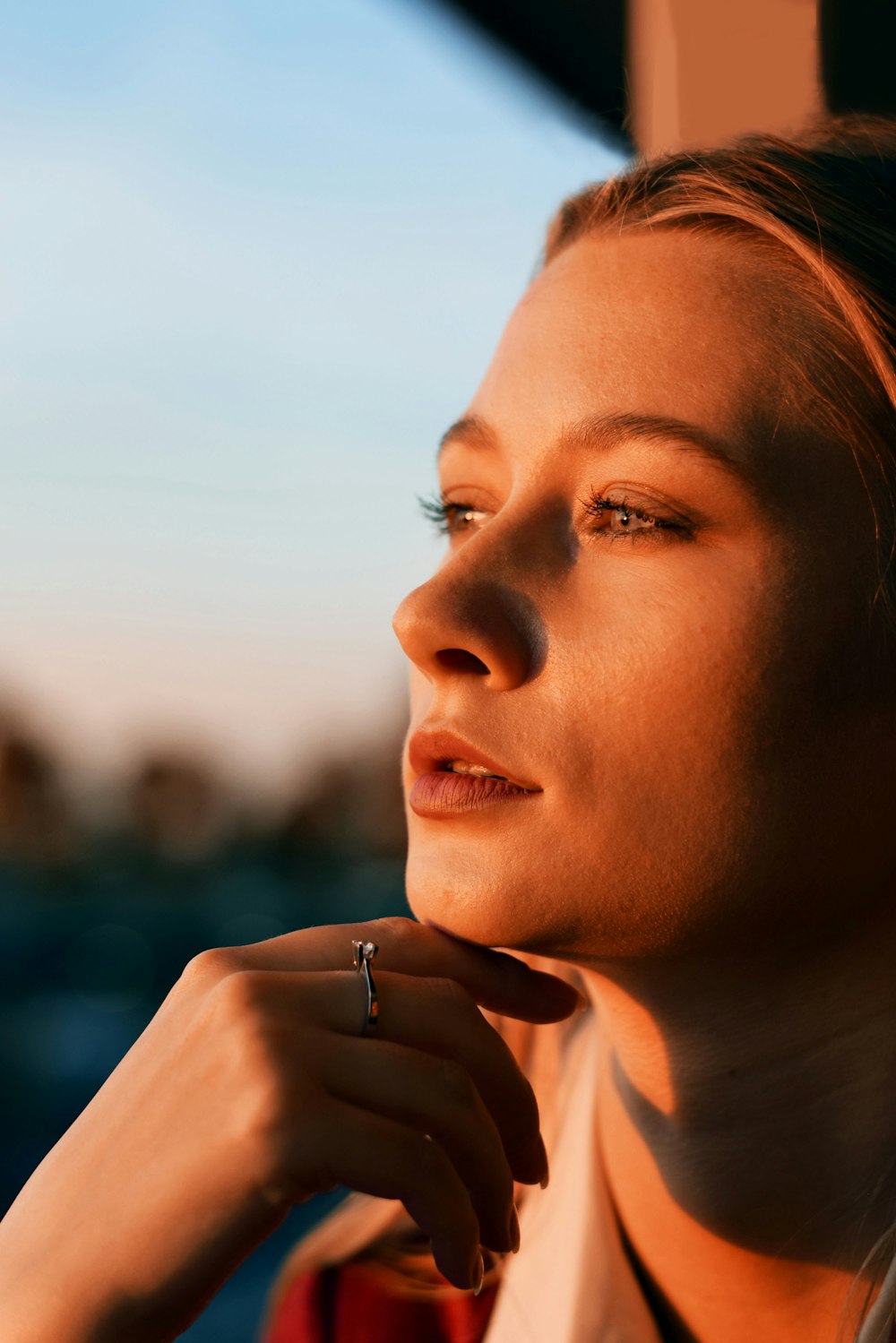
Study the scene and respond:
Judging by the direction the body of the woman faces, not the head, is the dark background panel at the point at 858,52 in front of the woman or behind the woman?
behind

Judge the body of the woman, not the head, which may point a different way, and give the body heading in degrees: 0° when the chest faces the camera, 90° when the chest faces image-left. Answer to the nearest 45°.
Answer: approximately 45°

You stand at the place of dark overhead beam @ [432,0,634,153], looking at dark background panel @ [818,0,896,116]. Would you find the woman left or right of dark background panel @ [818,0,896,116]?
right
